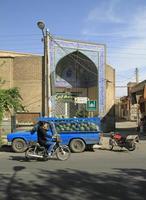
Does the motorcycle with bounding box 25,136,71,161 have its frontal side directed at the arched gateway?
no

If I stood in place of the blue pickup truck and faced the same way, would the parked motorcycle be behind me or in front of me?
behind

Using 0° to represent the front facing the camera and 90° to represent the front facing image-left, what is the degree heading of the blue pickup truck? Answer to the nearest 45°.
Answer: approximately 90°

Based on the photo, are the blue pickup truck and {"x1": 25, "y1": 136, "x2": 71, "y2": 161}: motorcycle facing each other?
no

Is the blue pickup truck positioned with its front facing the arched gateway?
no
